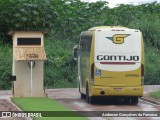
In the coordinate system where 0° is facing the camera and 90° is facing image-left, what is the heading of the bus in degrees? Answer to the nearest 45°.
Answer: approximately 180°

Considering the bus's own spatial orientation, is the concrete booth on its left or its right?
on its left
